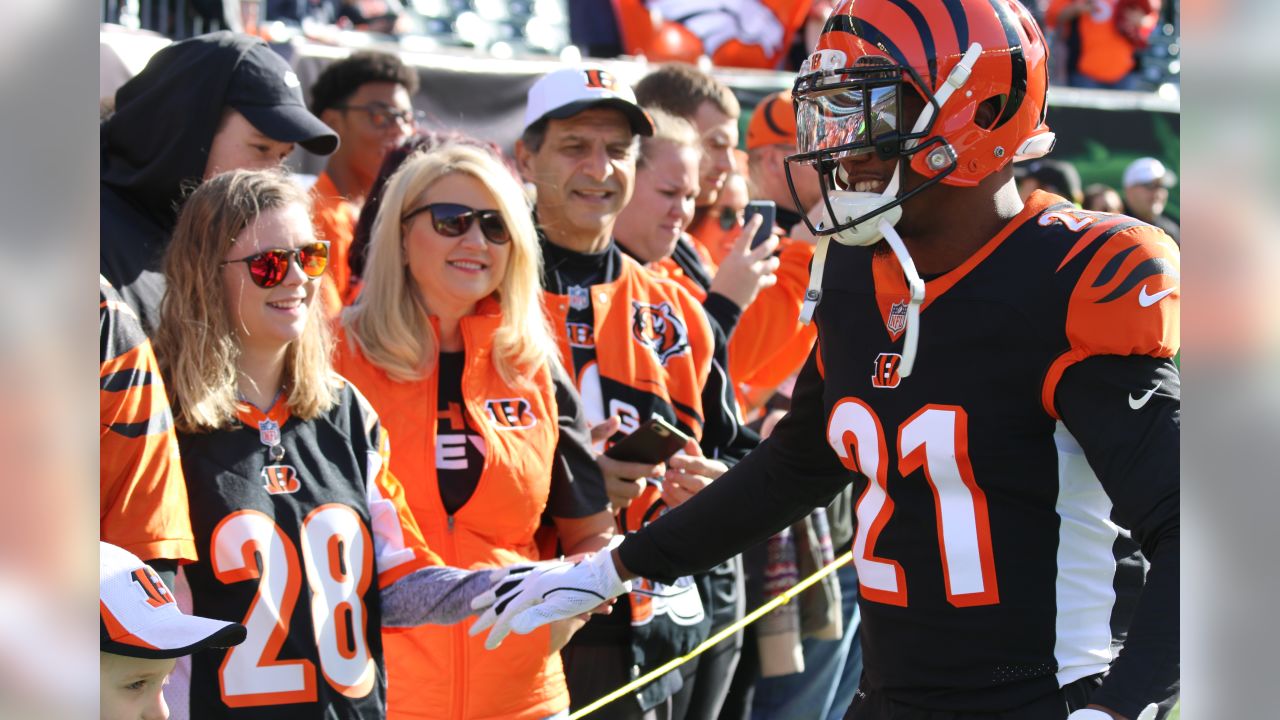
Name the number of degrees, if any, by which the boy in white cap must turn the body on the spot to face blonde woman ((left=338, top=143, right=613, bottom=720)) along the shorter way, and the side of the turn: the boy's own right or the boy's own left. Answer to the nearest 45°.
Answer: approximately 90° to the boy's own left

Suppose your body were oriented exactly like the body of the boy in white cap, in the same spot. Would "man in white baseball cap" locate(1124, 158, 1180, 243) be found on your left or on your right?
on your left

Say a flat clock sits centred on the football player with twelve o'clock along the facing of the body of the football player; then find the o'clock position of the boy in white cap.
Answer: The boy in white cap is roughly at 1 o'clock from the football player.

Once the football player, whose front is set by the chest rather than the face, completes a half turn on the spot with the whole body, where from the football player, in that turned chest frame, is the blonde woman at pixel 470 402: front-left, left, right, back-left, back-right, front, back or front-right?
left

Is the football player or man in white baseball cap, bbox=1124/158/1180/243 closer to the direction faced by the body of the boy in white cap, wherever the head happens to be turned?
the football player

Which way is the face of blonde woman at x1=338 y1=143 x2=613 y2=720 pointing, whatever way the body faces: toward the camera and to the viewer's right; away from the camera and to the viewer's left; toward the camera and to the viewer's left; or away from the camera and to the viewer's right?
toward the camera and to the viewer's right

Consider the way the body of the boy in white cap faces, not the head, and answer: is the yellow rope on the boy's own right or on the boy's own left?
on the boy's own left

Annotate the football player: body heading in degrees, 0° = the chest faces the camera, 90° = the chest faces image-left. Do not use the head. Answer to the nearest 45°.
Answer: approximately 45°

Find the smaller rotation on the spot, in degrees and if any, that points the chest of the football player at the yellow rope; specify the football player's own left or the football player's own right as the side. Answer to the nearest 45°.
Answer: approximately 90° to the football player's own right

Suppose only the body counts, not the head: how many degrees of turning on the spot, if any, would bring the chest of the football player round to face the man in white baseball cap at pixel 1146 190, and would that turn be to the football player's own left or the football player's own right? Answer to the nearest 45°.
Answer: approximately 135° to the football player's own right

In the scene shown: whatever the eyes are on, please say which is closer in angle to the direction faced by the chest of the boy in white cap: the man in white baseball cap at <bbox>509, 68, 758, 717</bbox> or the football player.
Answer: the football player

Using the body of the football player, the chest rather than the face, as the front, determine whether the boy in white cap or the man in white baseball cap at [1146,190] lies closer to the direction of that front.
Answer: the boy in white cap

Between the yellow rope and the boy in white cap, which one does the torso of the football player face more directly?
the boy in white cap
